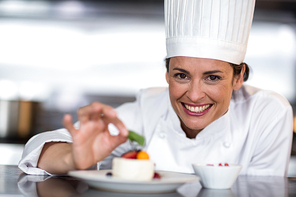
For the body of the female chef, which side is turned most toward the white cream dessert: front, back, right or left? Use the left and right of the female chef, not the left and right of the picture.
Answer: front

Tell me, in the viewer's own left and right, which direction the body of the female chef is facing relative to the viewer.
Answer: facing the viewer

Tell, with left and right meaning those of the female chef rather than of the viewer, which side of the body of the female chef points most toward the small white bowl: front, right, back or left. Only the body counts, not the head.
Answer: front

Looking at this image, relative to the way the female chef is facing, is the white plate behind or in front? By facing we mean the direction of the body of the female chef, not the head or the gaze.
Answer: in front
